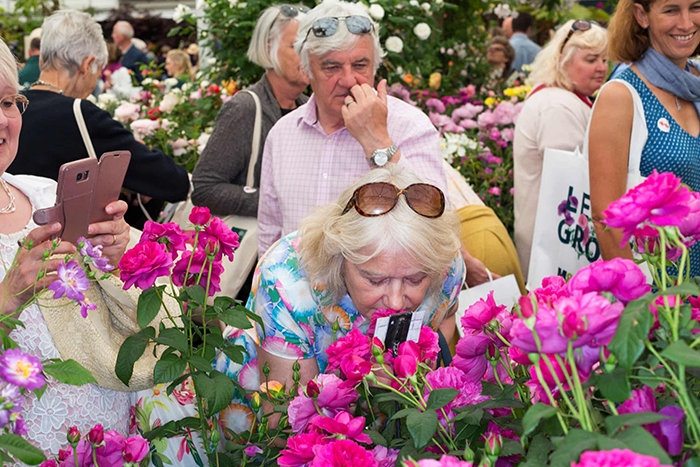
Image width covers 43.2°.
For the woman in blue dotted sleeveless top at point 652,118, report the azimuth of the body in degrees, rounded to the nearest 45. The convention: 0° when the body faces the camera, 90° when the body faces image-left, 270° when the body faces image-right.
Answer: approximately 315°

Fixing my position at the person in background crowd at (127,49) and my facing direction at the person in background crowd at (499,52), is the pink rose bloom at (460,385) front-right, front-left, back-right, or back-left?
front-right

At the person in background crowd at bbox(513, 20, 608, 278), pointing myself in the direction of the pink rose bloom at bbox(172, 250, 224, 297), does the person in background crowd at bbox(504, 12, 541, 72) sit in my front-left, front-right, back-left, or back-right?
back-right

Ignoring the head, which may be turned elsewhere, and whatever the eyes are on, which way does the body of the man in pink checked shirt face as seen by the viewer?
toward the camera

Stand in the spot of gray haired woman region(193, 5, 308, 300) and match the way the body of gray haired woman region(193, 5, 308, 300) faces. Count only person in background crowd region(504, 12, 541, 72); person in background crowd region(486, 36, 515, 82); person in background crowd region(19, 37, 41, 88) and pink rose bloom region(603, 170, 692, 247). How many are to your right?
1

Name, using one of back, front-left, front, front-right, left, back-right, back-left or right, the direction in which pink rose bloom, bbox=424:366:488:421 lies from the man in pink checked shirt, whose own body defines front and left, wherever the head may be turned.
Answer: front

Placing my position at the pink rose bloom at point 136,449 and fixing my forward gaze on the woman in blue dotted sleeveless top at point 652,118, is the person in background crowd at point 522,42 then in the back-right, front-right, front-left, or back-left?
front-left

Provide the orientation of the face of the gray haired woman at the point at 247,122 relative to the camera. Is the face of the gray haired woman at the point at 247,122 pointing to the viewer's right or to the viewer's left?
to the viewer's right
